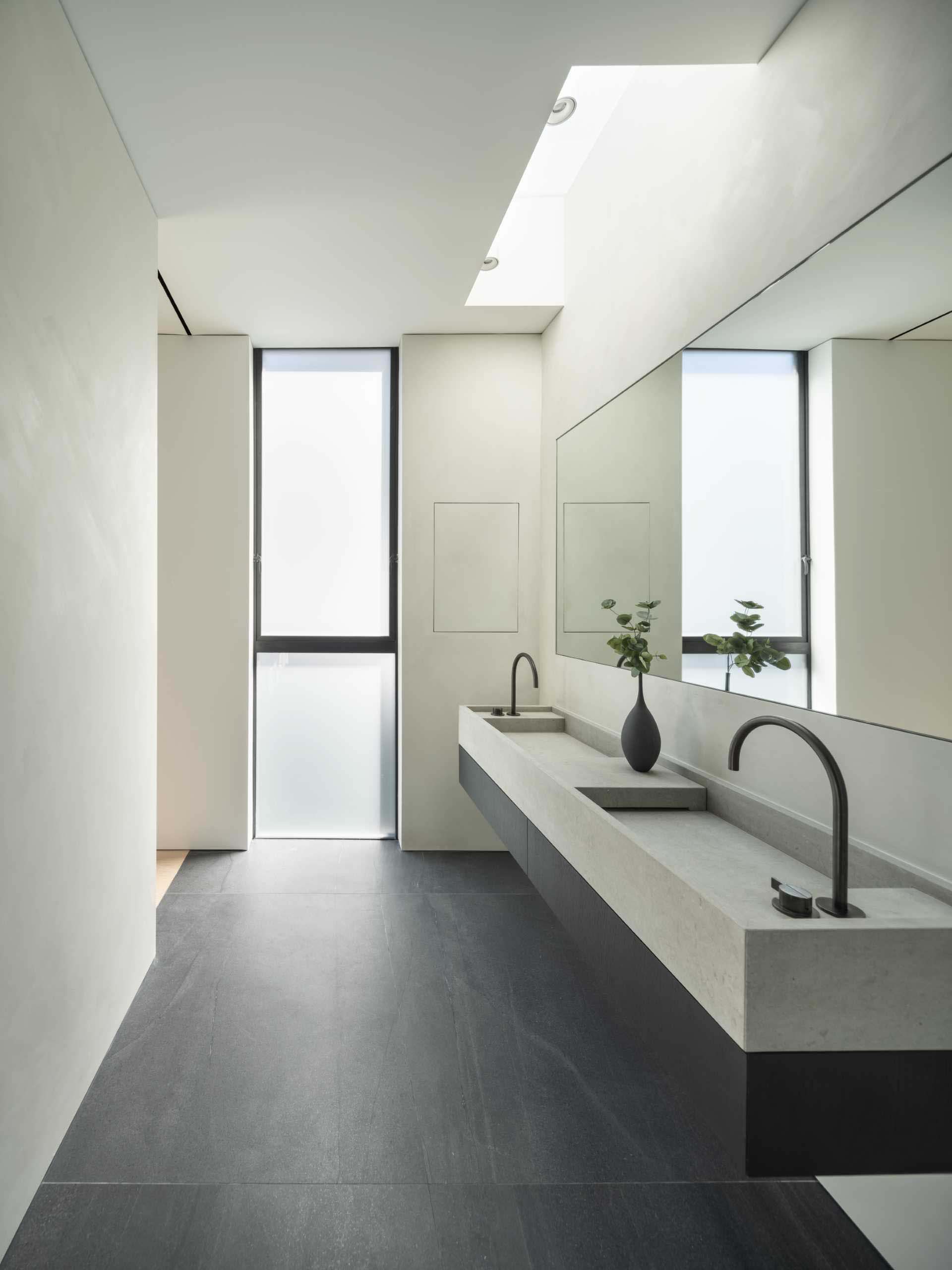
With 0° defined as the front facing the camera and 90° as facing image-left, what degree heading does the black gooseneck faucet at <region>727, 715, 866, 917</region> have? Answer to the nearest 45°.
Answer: approximately 135°
